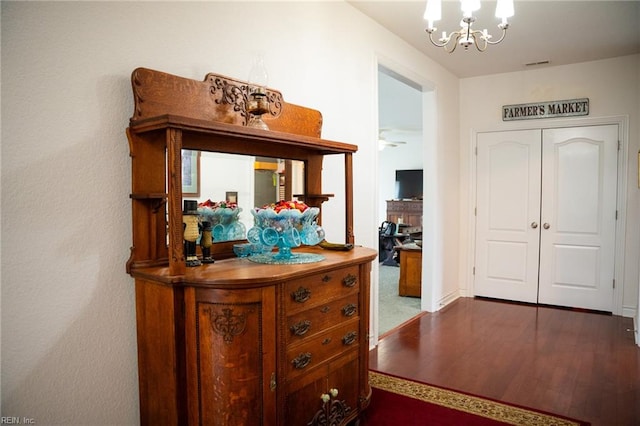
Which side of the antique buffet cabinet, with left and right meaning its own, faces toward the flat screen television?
left

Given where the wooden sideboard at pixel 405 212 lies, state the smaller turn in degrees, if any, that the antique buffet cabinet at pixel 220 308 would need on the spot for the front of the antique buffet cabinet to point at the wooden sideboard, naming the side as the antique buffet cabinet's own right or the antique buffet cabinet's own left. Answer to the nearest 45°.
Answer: approximately 90° to the antique buffet cabinet's own left

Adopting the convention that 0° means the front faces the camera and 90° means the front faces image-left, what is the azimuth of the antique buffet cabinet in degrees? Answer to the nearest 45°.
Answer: approximately 315°

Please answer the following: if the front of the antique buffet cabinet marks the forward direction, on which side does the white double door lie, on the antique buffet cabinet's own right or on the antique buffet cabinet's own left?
on the antique buffet cabinet's own left

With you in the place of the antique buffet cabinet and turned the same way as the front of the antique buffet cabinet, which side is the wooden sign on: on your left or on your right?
on your left
